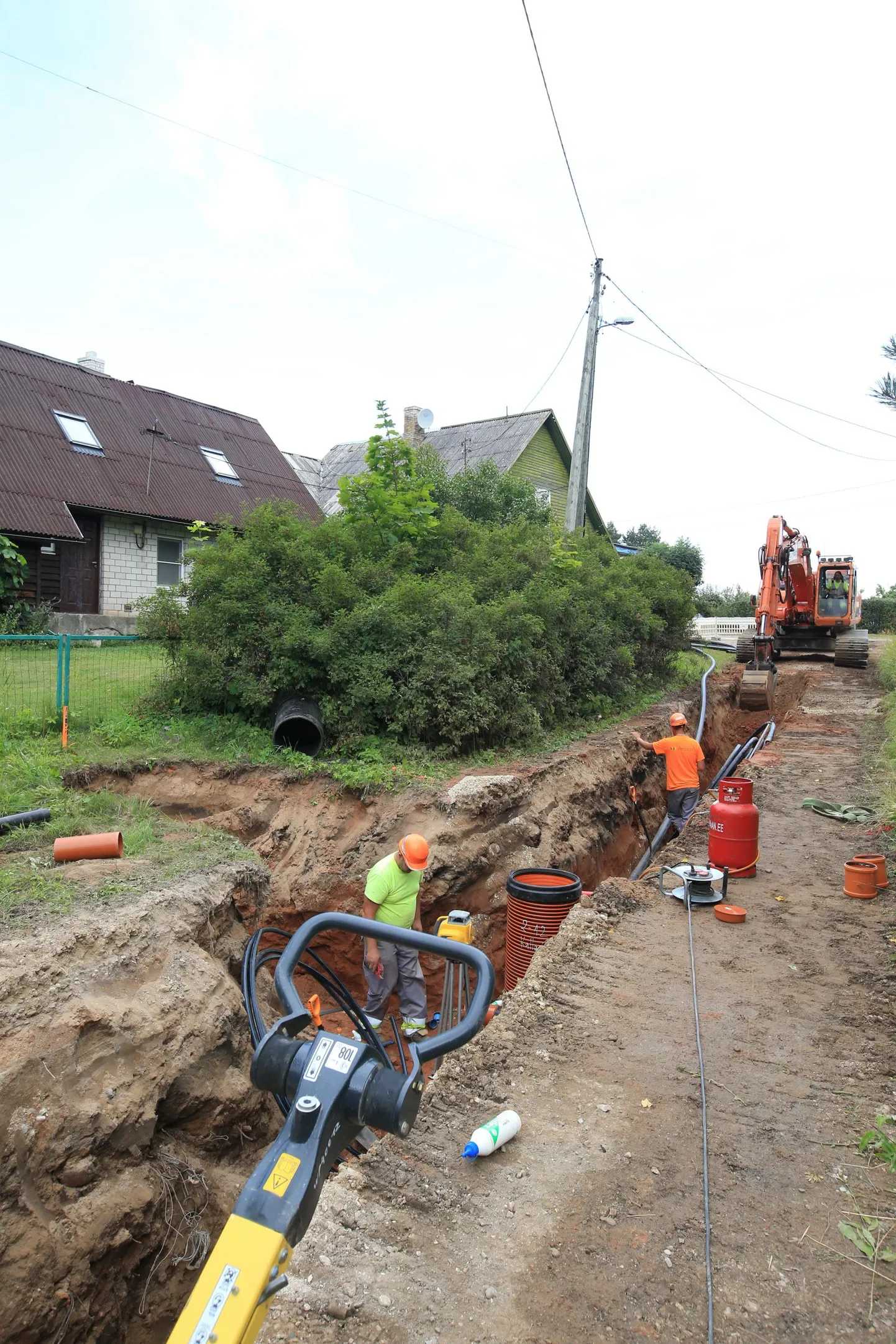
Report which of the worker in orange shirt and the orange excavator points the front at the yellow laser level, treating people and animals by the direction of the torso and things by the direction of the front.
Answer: the orange excavator

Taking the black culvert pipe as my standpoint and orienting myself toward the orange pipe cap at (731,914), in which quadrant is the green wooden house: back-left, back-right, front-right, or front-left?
back-left

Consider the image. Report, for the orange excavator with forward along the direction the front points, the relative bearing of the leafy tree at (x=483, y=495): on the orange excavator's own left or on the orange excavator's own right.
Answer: on the orange excavator's own right

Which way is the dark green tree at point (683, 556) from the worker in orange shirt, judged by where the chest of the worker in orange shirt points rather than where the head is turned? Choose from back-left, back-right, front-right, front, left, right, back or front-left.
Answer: front

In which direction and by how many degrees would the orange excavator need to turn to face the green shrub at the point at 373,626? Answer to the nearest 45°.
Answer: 0° — it already faces it

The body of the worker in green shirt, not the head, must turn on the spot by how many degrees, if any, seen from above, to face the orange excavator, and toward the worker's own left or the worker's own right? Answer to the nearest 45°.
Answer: approximately 90° to the worker's own left

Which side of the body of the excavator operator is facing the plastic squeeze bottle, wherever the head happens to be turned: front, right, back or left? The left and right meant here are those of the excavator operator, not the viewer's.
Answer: front

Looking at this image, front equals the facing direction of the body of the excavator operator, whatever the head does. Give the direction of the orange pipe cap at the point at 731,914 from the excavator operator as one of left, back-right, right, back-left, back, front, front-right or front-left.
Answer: front

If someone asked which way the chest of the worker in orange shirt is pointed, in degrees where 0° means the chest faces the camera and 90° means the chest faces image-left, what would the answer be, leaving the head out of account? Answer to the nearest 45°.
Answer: approximately 180°

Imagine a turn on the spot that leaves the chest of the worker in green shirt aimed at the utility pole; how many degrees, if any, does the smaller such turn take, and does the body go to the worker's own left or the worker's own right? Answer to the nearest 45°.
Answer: approximately 135° to the worker's own left

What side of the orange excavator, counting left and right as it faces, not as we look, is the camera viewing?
front

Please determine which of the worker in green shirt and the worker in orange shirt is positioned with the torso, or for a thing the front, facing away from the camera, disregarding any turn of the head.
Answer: the worker in orange shirt
